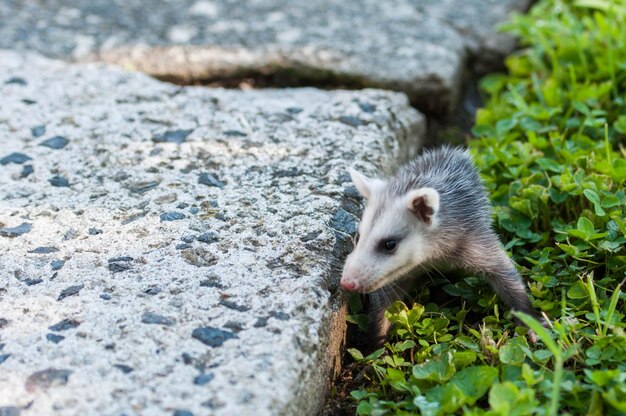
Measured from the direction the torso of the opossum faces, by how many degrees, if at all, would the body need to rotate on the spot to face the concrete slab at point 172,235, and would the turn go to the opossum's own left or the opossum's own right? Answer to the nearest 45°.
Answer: approximately 45° to the opossum's own right

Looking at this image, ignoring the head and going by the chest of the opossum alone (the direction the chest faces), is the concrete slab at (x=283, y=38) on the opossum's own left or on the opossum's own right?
on the opossum's own right

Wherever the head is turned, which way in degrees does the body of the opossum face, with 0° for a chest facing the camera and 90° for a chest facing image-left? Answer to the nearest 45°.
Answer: approximately 45°
